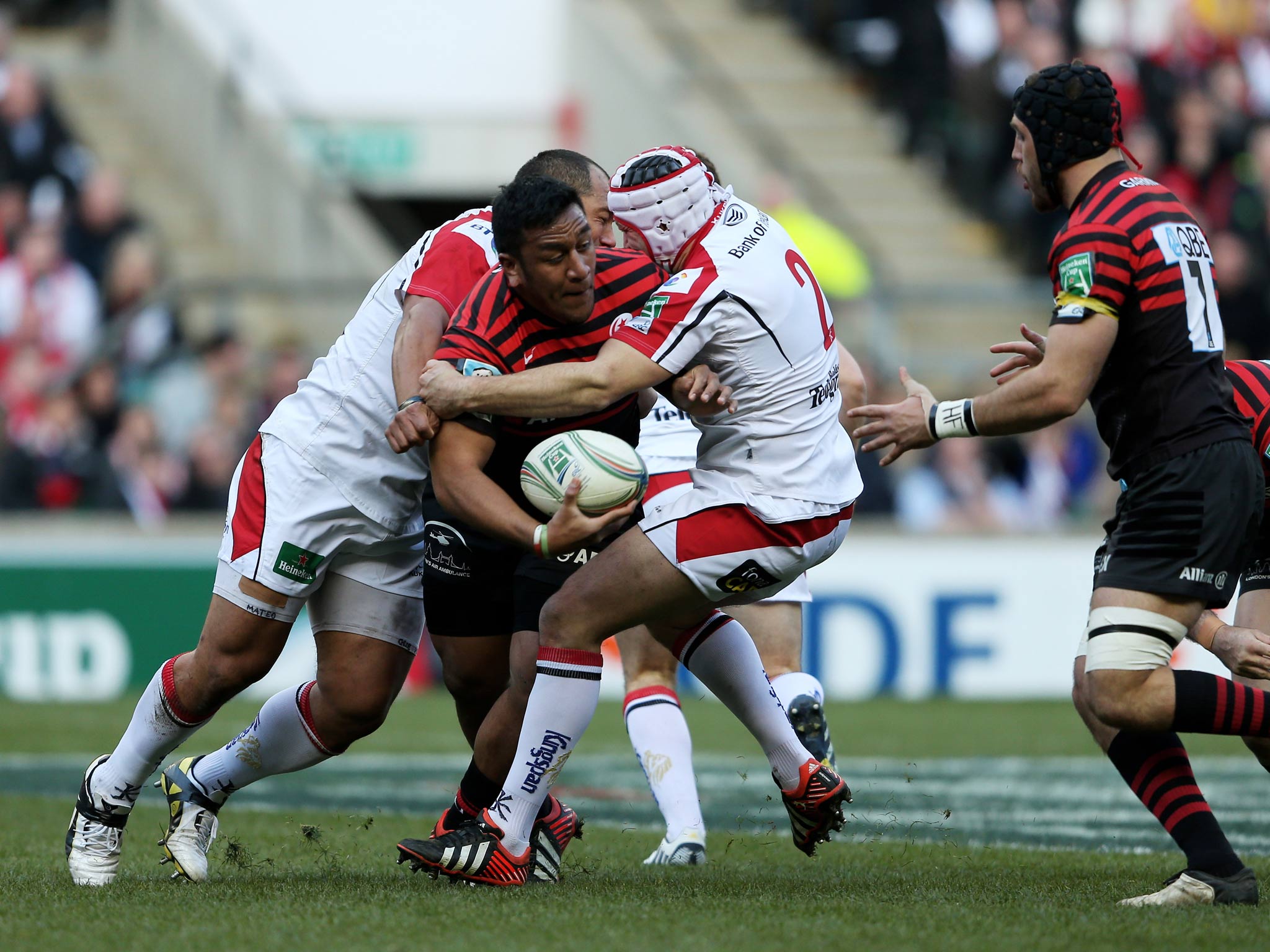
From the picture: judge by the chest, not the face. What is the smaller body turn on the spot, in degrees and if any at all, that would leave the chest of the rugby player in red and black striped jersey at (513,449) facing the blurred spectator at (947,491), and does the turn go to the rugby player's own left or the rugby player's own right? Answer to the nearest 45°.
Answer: approximately 135° to the rugby player's own left

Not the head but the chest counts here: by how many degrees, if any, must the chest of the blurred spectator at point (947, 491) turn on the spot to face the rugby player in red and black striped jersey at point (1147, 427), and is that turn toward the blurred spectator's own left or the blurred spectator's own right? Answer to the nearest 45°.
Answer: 0° — they already face them

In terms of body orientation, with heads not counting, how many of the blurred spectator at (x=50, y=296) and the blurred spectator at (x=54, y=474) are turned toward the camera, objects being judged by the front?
2

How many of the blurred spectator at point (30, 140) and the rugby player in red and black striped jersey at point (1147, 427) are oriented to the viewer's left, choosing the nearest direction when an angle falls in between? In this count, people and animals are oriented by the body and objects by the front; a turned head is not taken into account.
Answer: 1

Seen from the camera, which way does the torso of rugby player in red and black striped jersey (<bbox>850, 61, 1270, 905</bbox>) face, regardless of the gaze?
to the viewer's left

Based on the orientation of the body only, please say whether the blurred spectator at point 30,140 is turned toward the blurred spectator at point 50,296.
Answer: yes

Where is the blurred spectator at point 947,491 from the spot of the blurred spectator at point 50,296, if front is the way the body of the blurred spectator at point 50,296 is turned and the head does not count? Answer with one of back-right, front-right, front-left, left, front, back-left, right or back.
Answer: front-left

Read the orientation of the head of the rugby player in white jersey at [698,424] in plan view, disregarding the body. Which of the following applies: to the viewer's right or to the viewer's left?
to the viewer's left

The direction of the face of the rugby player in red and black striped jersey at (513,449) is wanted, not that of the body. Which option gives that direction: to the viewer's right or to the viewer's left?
to the viewer's right

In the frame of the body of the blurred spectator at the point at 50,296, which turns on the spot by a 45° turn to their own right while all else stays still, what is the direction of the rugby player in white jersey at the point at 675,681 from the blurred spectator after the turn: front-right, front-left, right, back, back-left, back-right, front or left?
front-left

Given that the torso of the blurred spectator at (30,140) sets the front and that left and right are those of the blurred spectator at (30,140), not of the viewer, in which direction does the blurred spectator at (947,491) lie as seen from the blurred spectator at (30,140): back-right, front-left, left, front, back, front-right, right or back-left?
front-left
